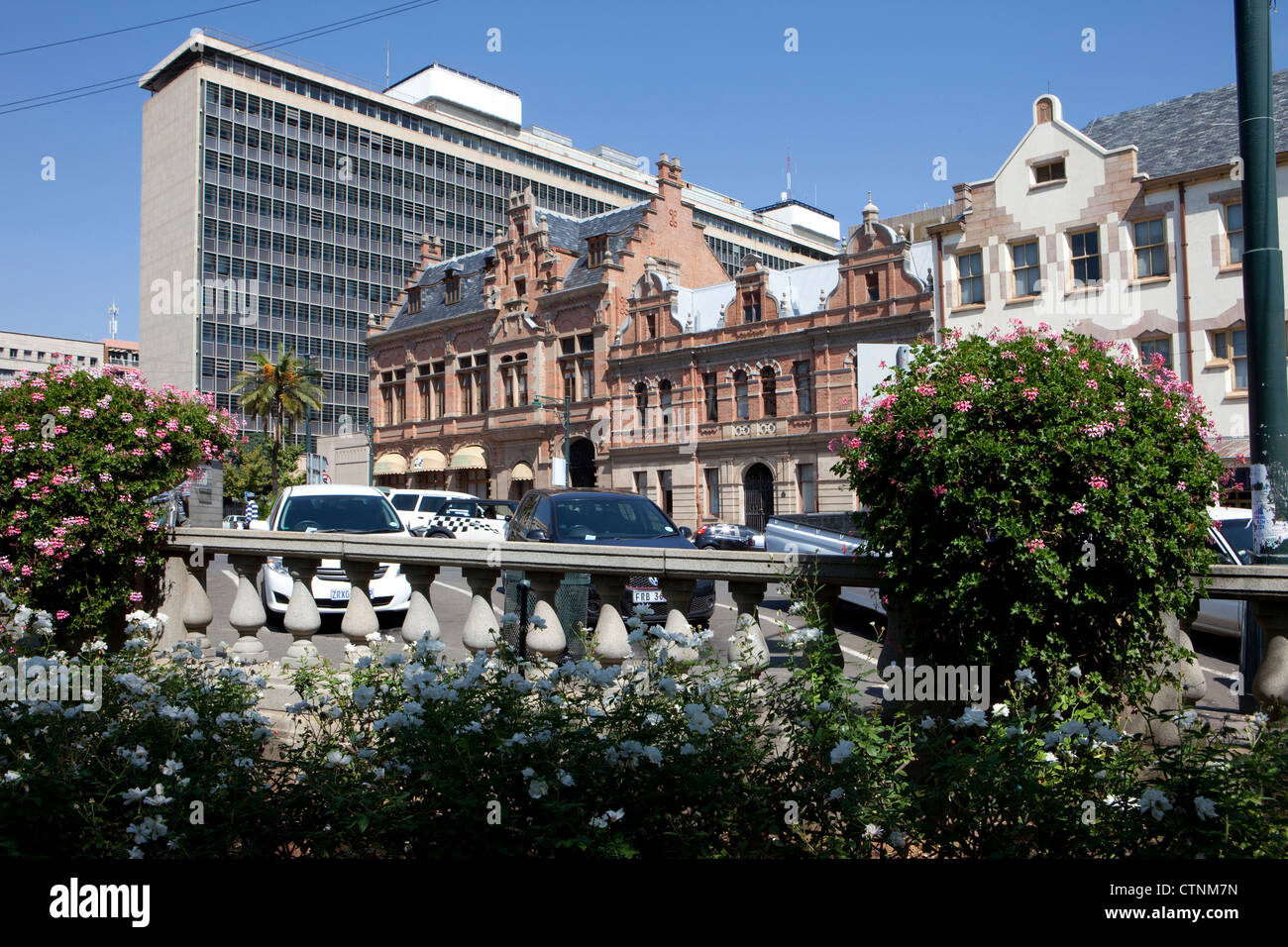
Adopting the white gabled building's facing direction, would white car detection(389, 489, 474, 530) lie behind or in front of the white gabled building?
in front

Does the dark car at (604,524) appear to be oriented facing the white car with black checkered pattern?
no

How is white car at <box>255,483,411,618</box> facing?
toward the camera

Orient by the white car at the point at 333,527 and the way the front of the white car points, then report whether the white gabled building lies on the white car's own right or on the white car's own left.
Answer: on the white car's own left

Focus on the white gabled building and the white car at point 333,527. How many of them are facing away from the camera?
0

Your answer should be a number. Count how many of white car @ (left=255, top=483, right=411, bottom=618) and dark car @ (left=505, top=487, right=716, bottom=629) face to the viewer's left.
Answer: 0

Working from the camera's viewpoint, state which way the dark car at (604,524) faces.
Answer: facing the viewer and to the right of the viewer

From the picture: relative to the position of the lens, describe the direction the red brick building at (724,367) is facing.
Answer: facing the viewer and to the left of the viewer

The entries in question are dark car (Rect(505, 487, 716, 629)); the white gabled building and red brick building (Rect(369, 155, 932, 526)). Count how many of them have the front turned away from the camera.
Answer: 0

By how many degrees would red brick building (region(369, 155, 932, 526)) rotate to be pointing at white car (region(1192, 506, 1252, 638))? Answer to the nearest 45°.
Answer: approximately 45° to its left

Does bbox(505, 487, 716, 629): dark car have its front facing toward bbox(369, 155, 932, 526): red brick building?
no

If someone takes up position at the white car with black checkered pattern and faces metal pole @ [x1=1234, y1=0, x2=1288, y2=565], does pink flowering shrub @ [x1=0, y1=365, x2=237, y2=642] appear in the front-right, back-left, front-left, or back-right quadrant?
front-right

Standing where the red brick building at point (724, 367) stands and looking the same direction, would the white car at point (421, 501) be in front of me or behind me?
in front

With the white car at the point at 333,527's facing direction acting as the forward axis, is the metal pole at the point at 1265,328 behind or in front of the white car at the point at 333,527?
in front
